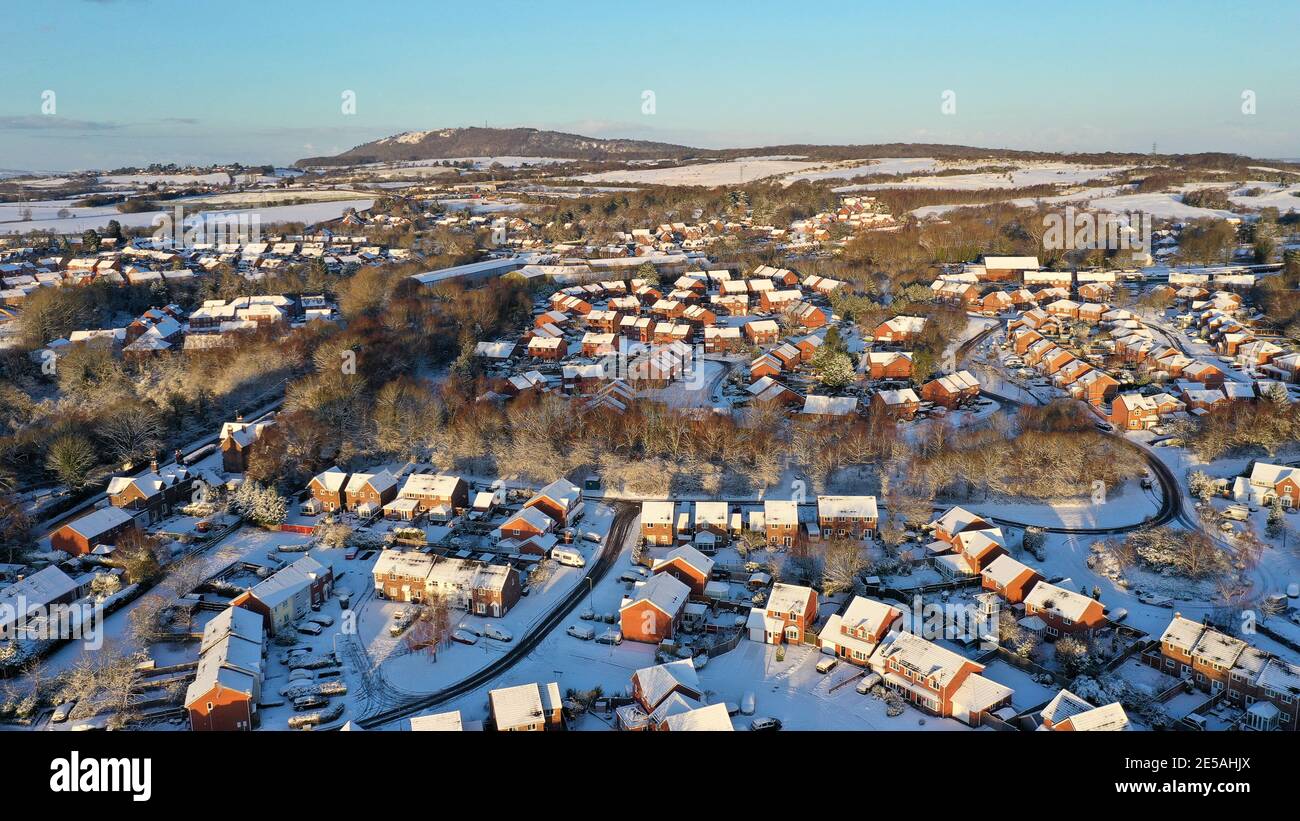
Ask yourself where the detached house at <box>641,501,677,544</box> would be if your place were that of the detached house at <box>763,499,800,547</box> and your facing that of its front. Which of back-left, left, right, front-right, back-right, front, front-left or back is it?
right

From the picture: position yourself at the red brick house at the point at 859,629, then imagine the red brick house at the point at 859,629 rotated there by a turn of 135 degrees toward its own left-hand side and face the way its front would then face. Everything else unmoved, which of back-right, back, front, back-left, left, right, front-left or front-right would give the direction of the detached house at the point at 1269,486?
front-left

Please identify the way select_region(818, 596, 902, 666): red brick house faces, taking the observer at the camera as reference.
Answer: facing the viewer and to the left of the viewer

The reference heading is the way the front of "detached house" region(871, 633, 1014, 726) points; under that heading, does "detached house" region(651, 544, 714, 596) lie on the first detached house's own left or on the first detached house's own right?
on the first detached house's own right

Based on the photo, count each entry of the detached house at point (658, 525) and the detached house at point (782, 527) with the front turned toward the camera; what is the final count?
2

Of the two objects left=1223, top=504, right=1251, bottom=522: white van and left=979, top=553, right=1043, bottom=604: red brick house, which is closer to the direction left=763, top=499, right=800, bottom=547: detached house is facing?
the red brick house

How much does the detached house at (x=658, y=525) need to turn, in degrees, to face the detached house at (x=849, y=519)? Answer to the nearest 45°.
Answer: approximately 90° to its left

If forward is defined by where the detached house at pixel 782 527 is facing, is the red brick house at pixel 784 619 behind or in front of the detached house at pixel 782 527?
in front

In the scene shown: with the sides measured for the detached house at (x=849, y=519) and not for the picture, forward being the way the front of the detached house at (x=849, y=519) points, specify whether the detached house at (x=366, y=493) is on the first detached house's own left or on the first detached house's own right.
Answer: on the first detached house's own right

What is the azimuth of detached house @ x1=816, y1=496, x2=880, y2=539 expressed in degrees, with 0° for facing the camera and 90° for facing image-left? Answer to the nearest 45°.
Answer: approximately 0°

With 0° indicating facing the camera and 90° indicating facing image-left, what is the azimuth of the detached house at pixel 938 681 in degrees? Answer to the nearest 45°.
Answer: approximately 45°
